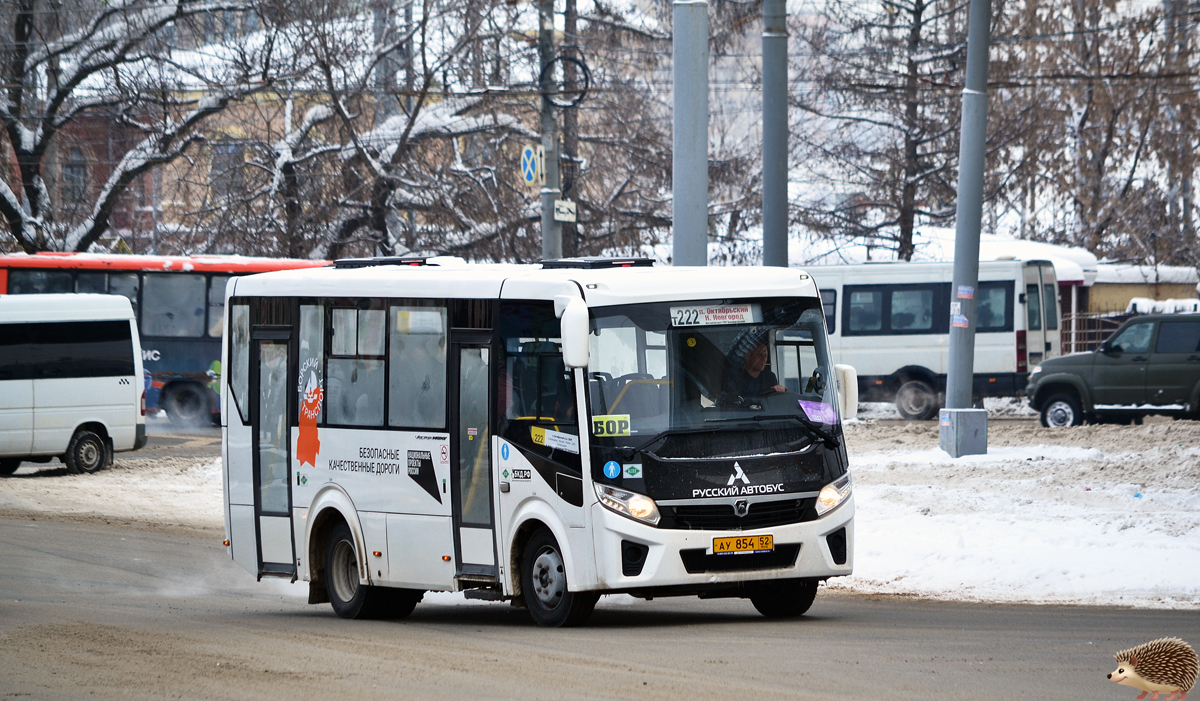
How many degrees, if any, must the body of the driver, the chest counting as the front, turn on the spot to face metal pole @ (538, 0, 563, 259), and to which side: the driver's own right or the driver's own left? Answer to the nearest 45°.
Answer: approximately 135° to the driver's own left

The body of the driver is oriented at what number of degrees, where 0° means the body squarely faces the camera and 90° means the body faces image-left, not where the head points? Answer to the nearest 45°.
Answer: approximately 315°

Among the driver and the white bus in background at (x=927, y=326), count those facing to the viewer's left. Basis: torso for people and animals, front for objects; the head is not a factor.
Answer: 1

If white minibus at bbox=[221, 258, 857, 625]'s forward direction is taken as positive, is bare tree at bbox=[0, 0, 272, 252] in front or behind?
behind

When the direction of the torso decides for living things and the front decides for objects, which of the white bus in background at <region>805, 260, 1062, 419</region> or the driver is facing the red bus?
the white bus in background

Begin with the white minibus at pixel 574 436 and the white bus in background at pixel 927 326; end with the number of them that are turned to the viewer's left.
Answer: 1

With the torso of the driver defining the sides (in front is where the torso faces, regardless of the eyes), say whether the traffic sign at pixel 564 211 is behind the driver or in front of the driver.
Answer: behind

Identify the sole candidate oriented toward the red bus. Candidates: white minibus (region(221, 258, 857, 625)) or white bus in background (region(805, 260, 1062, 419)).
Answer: the white bus in background

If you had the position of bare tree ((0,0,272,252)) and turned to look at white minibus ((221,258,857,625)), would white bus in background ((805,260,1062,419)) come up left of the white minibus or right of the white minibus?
left

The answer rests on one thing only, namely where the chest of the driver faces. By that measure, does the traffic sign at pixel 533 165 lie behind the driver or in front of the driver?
behind

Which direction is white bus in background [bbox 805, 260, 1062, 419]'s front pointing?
to the viewer's left

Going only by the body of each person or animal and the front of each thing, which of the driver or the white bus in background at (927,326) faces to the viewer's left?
the white bus in background
